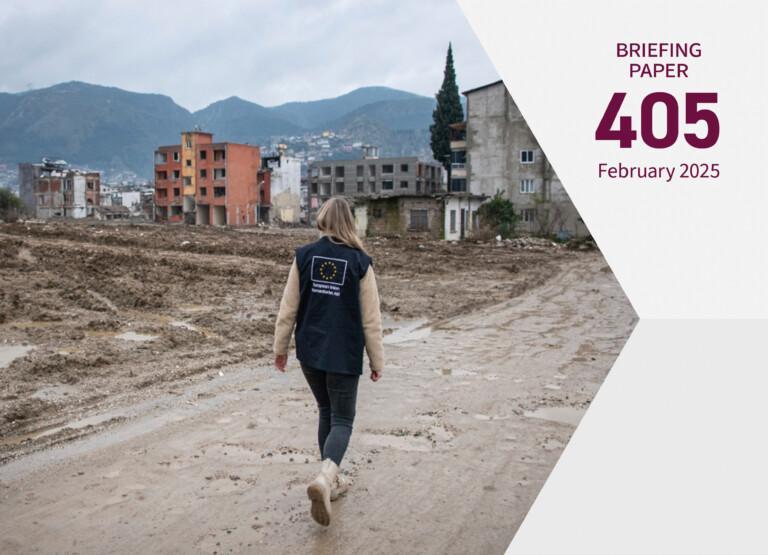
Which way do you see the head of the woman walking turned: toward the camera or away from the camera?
away from the camera

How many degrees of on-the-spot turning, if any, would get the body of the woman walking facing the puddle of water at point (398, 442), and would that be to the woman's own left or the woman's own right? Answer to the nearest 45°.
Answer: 0° — they already face it

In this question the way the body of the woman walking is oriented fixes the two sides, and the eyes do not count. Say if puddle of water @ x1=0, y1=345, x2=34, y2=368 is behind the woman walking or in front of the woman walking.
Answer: in front

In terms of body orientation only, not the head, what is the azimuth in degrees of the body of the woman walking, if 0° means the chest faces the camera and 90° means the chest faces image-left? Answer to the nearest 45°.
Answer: approximately 180°

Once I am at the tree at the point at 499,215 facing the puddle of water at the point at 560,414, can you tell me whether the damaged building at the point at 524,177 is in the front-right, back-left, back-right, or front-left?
back-left

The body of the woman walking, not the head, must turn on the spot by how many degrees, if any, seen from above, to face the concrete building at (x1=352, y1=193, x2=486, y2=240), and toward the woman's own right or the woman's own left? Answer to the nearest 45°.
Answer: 0° — they already face it

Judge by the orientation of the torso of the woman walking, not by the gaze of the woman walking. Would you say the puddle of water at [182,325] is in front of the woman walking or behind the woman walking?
in front

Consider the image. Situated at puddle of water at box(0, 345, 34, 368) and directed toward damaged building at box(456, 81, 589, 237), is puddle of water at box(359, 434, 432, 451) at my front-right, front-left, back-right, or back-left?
back-right

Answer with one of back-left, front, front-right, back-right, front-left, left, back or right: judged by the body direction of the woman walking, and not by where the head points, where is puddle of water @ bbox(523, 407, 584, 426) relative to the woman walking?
front-right
